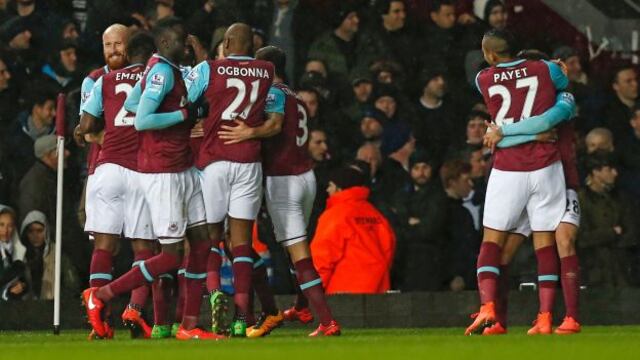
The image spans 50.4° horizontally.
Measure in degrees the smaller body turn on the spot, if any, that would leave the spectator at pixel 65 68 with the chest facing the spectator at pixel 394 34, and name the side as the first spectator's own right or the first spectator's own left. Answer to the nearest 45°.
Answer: approximately 45° to the first spectator's own left

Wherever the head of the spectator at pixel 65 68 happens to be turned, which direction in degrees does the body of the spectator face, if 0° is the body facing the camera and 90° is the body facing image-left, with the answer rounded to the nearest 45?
approximately 315°

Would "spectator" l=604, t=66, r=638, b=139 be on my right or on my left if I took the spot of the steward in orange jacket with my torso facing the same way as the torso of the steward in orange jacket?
on my right
